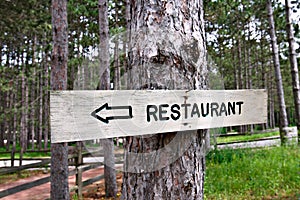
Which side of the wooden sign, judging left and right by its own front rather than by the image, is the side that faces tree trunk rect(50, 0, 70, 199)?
back

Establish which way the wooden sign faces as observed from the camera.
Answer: facing the viewer and to the right of the viewer
